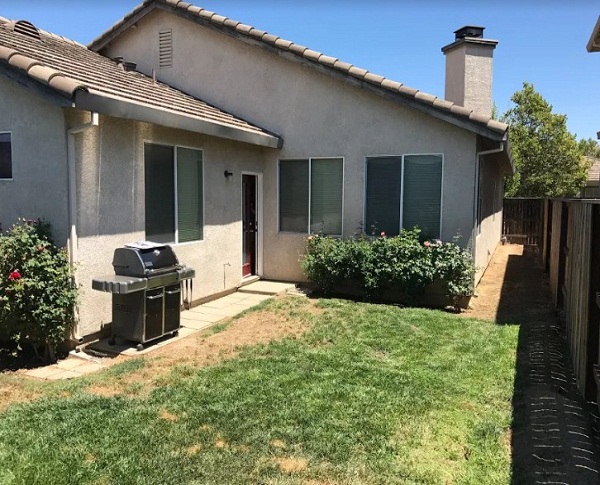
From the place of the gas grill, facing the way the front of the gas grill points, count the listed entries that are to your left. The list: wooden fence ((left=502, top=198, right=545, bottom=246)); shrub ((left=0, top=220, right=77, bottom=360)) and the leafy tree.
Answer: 2

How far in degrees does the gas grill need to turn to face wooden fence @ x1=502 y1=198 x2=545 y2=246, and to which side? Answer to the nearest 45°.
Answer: approximately 90° to its left

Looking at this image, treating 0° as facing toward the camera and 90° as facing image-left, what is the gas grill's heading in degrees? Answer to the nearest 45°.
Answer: approximately 315°
